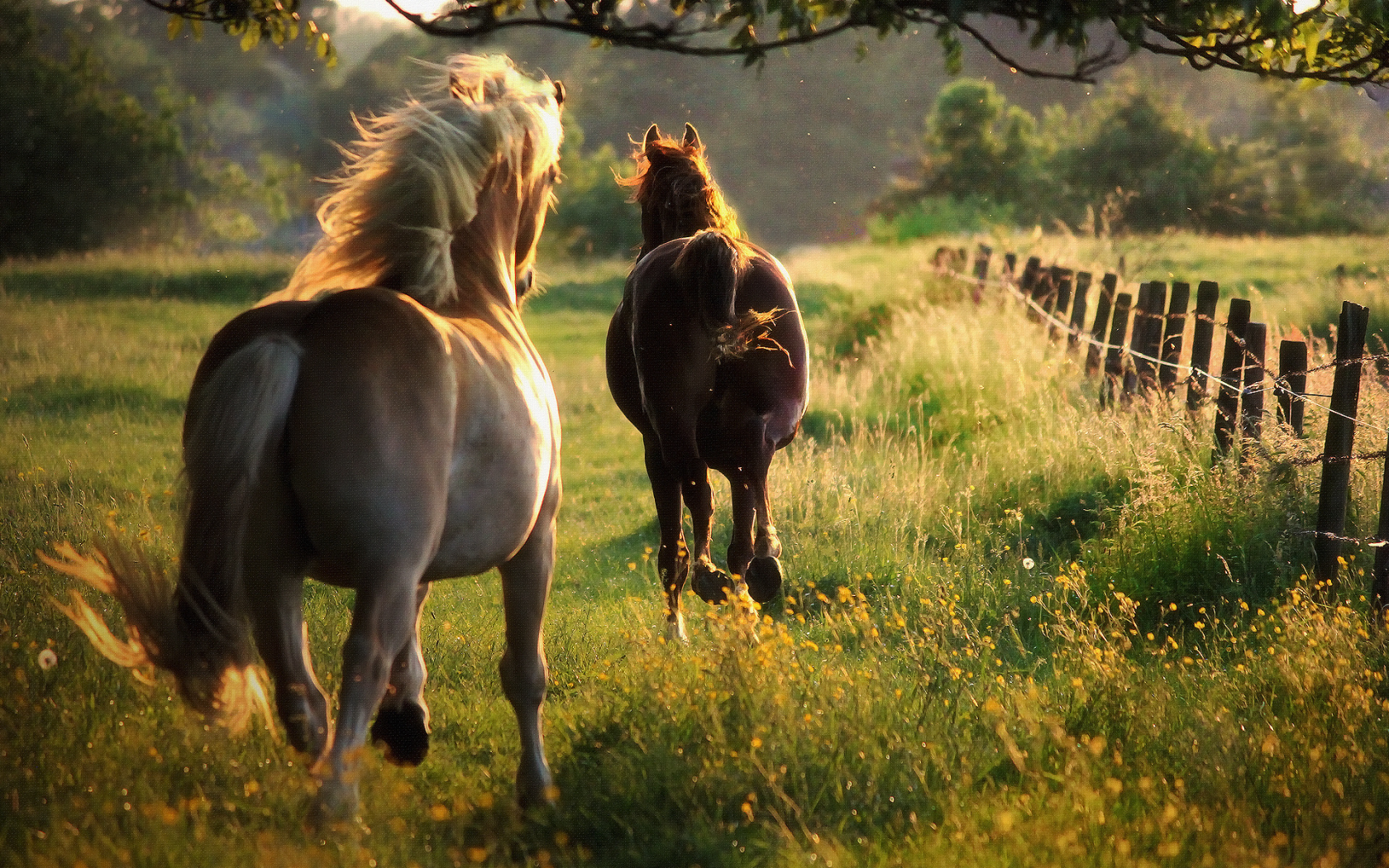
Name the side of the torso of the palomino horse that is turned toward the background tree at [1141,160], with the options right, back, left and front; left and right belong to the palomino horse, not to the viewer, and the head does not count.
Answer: front

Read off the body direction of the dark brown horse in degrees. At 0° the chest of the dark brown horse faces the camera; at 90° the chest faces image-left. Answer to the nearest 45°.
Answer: approximately 180°

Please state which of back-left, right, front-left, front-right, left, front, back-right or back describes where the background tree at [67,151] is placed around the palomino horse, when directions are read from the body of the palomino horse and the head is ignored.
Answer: front-left

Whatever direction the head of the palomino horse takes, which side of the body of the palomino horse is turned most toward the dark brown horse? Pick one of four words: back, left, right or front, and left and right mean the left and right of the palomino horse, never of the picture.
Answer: front

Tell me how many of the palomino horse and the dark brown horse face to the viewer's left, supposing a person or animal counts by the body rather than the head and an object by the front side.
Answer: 0

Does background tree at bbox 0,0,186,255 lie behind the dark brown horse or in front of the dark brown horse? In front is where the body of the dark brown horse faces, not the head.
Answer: in front

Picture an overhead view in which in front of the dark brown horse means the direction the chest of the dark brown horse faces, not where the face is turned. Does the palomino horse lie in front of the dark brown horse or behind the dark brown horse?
behind

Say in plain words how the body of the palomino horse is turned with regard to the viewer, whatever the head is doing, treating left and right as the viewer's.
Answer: facing away from the viewer and to the right of the viewer

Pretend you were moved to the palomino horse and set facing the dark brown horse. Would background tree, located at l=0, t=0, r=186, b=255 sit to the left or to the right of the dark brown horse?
left

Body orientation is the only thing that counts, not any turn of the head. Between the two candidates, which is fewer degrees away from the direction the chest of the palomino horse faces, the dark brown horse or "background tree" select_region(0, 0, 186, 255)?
the dark brown horse
